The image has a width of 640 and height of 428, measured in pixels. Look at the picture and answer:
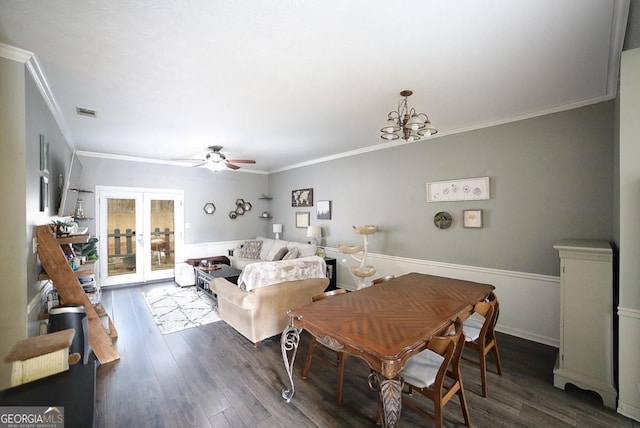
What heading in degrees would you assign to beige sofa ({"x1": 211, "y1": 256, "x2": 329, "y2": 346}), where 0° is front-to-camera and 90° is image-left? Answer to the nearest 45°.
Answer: approximately 135°

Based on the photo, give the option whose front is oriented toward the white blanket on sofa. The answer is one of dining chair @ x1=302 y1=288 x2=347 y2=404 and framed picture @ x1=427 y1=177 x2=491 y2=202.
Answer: the framed picture

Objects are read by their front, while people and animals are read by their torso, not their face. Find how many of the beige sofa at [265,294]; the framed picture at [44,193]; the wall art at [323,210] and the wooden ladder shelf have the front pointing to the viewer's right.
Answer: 2

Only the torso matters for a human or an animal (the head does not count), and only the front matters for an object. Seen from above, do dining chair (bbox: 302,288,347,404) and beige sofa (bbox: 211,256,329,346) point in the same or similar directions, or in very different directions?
very different directions

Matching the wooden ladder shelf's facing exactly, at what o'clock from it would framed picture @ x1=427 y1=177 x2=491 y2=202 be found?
The framed picture is roughly at 1 o'clock from the wooden ladder shelf.

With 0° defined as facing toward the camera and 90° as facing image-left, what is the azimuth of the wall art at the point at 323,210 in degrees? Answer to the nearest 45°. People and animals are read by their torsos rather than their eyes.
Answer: approximately 45°

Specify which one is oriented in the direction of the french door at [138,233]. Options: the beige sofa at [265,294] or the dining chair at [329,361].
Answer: the beige sofa

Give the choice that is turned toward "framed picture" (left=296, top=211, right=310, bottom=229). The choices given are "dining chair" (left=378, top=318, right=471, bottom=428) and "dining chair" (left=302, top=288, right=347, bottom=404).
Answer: "dining chair" (left=378, top=318, right=471, bottom=428)

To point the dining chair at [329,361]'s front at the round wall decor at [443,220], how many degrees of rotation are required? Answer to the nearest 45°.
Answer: approximately 90° to its left

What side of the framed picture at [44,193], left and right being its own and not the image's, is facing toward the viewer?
right

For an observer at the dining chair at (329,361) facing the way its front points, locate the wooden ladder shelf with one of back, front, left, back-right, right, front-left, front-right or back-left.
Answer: back-right

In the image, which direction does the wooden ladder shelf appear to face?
to the viewer's right

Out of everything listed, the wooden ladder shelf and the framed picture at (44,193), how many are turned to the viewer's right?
2

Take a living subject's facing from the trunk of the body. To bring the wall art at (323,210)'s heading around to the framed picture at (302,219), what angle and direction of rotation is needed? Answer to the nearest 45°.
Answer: approximately 90° to its right

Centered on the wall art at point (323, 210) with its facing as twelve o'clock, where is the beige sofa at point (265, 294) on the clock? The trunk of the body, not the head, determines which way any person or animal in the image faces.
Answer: The beige sofa is roughly at 11 o'clock from the wall art.
